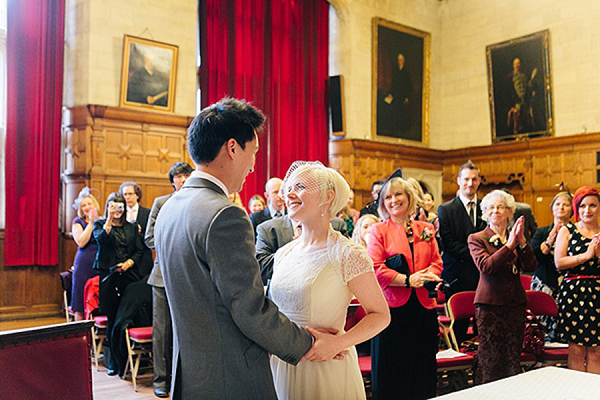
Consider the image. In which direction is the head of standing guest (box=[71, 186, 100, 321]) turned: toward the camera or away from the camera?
toward the camera

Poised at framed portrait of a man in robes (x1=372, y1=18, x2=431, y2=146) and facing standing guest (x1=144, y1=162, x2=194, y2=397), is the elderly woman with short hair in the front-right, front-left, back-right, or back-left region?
front-left

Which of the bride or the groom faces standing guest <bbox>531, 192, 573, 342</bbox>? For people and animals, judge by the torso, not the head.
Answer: the groom

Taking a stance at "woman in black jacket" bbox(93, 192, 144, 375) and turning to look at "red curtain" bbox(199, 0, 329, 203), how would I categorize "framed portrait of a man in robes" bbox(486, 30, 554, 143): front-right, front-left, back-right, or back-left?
front-right

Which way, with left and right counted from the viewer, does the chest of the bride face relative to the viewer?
facing the viewer and to the left of the viewer

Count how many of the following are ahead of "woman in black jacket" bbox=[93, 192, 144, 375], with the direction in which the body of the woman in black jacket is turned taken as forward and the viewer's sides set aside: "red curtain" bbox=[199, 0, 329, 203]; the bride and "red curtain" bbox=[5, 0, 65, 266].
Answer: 1

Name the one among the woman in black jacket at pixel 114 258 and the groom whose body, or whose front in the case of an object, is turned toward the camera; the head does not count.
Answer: the woman in black jacket

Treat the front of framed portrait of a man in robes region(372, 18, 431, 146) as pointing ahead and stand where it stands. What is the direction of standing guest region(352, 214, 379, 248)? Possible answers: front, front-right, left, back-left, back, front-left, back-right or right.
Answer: front-right

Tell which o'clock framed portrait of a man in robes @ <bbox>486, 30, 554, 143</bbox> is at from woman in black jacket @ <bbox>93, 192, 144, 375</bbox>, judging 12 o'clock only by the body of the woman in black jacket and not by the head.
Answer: The framed portrait of a man in robes is roughly at 8 o'clock from the woman in black jacket.

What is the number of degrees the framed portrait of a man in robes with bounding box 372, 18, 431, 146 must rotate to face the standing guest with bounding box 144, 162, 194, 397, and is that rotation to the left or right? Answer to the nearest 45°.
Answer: approximately 45° to its right

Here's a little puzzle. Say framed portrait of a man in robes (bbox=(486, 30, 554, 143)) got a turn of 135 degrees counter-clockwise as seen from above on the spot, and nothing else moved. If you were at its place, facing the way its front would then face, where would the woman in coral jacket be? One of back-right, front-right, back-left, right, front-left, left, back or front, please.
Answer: right

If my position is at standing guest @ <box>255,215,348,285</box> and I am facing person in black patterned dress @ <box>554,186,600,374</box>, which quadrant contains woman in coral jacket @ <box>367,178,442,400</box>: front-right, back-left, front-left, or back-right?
front-right

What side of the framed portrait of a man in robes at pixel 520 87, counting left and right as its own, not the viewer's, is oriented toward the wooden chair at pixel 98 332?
front

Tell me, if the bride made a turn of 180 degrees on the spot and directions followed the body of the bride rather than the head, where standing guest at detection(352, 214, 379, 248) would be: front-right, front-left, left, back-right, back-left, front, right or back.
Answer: front-left

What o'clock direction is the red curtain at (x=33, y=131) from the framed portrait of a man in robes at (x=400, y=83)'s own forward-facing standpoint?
The red curtain is roughly at 3 o'clock from the framed portrait of a man in robes.

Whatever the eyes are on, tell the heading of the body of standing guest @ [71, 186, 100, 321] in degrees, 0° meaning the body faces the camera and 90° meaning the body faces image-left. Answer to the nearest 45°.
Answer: approximately 315°

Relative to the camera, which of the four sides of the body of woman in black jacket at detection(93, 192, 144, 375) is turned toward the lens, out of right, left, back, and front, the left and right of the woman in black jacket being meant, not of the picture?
front
